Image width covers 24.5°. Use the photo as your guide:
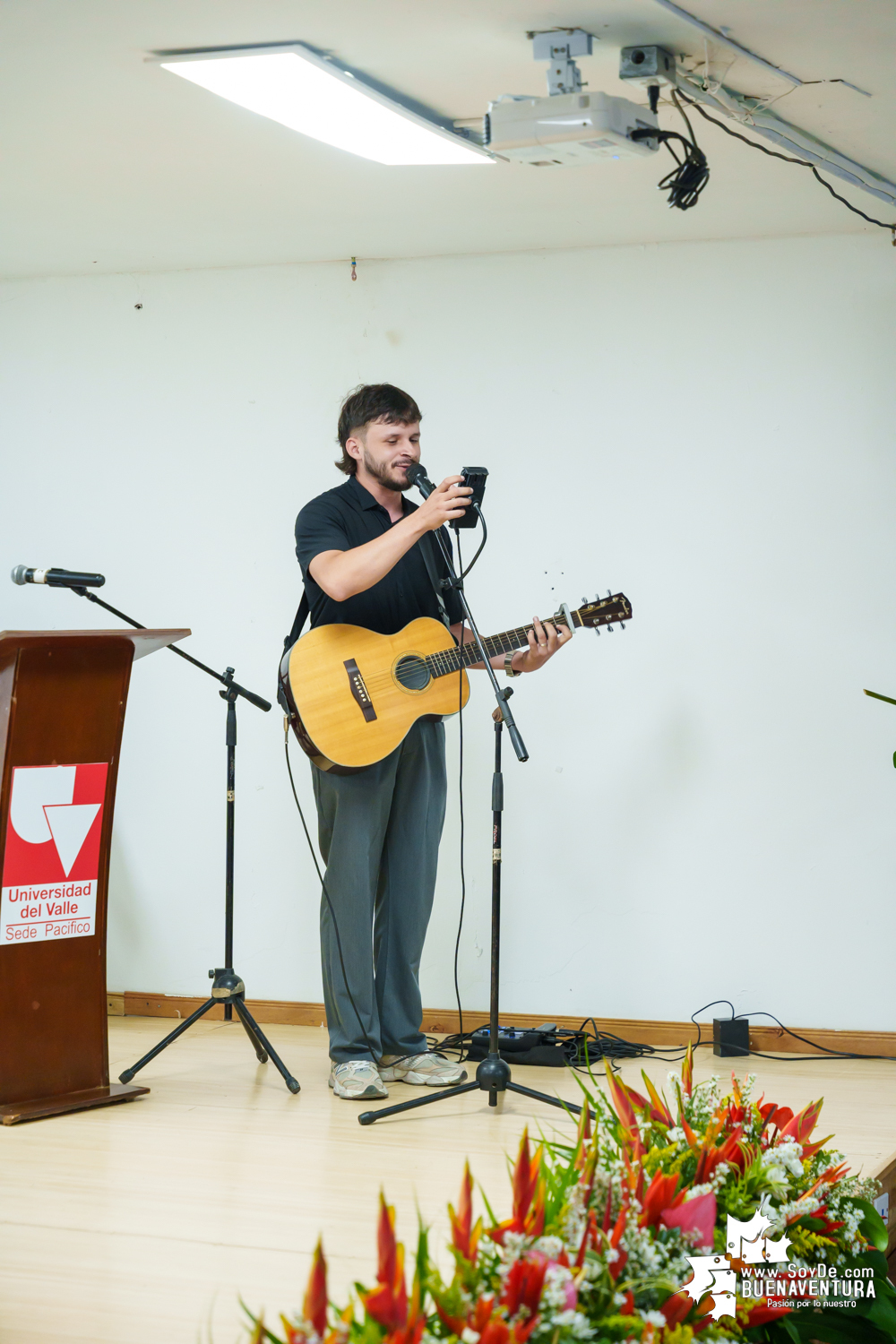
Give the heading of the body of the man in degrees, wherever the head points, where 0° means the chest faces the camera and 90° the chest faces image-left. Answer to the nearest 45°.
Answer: approximately 315°

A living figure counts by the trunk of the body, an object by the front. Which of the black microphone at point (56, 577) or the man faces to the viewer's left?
the black microphone

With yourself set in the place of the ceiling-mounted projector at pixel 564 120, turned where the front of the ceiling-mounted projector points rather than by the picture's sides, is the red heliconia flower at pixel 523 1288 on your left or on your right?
on your left

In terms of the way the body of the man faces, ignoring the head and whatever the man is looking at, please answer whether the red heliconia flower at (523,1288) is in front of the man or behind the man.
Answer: in front

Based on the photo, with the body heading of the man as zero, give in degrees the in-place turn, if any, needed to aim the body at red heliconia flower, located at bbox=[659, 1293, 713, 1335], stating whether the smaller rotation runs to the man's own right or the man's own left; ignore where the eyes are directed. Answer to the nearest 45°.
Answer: approximately 45° to the man's own right

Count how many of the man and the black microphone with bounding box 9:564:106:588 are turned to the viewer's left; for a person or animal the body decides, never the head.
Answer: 1

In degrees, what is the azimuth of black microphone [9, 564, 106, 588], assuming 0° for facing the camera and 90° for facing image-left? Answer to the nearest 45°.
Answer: approximately 90°

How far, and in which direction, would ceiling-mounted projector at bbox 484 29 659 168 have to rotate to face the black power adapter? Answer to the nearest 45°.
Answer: approximately 90° to its right
